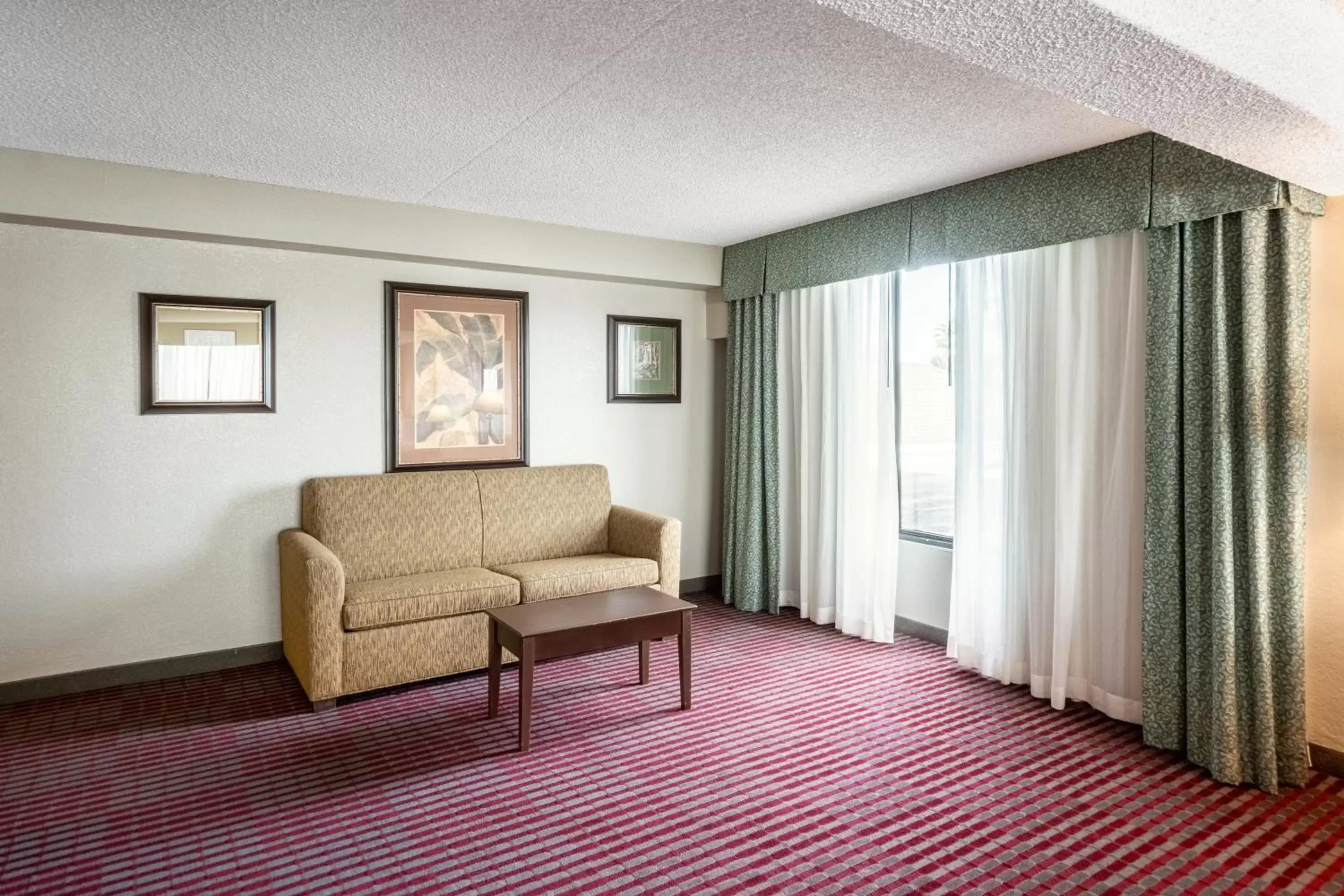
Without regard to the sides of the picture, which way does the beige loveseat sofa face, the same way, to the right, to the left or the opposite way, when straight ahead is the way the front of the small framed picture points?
the same way

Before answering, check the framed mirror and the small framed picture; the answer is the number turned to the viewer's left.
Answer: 0

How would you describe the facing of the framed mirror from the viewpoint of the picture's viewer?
facing the viewer

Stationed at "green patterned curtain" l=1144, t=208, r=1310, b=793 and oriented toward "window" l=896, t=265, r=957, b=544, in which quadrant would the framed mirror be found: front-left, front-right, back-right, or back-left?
front-left

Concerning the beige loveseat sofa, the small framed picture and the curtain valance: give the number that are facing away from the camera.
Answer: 0

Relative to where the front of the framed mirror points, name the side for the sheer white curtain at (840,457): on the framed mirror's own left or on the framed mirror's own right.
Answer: on the framed mirror's own left

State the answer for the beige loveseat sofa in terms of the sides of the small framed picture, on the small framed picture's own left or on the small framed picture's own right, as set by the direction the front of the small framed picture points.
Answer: on the small framed picture's own right

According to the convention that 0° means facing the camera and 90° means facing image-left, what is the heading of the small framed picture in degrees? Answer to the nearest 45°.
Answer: approximately 315°

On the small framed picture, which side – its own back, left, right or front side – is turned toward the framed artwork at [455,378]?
right

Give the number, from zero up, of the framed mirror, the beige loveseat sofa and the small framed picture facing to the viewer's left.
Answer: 0

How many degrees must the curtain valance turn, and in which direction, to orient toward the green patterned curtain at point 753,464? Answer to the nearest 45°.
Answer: approximately 90° to its right

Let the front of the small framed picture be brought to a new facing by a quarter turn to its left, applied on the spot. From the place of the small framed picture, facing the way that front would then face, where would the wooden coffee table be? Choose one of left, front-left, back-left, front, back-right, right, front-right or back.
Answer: back-right

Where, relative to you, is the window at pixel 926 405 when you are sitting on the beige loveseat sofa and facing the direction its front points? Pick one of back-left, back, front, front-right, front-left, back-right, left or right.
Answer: front-left

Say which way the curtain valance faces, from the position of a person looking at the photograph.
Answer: facing the viewer and to the left of the viewer
